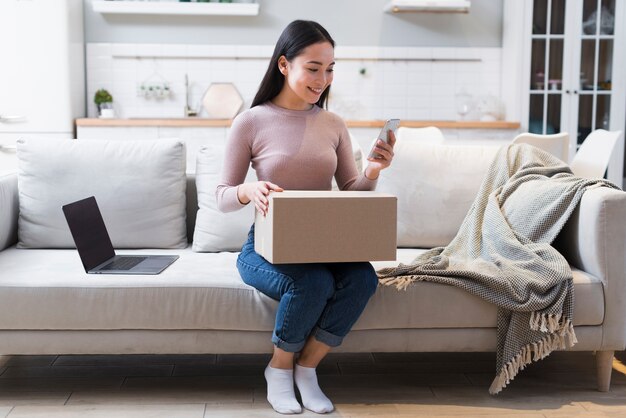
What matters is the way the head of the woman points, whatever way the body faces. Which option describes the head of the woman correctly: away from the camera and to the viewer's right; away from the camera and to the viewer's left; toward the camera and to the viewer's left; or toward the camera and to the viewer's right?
toward the camera and to the viewer's right

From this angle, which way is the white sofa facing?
toward the camera

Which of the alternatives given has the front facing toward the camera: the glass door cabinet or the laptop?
the glass door cabinet

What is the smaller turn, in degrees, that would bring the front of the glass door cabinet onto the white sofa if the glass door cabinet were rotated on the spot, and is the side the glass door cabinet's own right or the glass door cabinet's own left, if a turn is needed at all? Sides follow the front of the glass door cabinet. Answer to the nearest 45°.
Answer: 0° — it already faces it

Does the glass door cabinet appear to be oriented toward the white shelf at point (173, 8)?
no

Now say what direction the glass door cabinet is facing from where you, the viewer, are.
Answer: facing the viewer

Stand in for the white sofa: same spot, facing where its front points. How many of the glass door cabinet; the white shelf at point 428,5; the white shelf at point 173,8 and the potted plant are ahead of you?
0

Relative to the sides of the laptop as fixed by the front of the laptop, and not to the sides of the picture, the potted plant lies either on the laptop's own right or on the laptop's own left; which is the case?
on the laptop's own left

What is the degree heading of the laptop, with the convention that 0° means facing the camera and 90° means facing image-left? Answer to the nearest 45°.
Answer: approximately 270°

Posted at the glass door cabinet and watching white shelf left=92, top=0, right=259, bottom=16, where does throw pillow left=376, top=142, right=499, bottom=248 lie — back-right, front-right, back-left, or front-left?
front-left

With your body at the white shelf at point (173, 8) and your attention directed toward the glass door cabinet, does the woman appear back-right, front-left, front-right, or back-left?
front-right

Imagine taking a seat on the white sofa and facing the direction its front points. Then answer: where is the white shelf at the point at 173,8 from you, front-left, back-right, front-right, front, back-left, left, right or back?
back

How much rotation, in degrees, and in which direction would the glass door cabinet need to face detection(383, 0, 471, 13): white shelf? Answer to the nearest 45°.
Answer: approximately 90° to its right

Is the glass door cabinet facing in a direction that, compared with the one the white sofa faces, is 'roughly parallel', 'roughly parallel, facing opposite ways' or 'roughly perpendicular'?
roughly parallel

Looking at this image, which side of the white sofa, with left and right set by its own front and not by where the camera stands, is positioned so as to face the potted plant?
back

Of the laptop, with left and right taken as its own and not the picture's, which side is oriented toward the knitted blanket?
front

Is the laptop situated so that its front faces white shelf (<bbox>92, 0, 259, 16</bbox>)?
no
